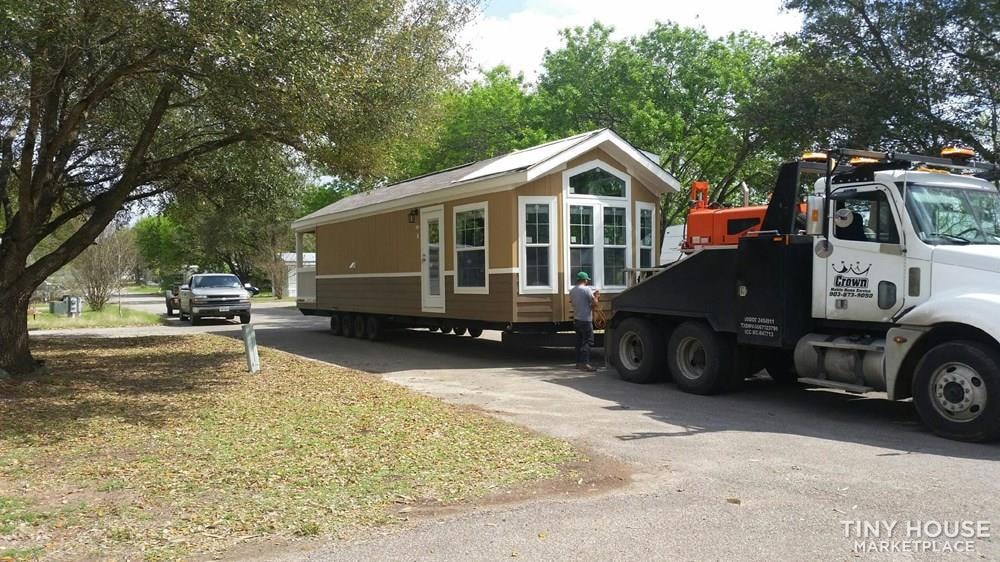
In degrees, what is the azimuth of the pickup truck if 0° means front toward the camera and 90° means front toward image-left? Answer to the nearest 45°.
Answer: approximately 0°

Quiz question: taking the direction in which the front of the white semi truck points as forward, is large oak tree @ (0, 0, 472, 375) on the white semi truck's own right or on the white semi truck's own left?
on the white semi truck's own right

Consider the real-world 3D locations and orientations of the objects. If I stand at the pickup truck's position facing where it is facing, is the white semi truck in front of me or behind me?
in front

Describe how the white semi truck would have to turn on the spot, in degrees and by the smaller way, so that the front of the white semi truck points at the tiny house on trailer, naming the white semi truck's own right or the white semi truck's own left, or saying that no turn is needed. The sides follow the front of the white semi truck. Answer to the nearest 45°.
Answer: approximately 180°

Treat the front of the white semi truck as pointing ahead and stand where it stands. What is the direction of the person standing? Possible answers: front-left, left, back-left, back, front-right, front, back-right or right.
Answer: back

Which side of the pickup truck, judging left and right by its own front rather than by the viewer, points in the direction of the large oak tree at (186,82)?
front

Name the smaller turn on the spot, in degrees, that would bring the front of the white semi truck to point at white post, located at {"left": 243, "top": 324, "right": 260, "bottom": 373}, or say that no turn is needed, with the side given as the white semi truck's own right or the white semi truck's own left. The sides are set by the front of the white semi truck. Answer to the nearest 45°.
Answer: approximately 135° to the white semi truck's own right

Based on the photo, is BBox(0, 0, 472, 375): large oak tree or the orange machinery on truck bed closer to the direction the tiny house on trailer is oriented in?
the orange machinery on truck bed

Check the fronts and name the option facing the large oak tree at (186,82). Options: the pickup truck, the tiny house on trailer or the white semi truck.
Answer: the pickup truck

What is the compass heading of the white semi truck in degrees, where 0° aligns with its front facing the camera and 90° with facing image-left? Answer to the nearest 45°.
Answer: approximately 315°

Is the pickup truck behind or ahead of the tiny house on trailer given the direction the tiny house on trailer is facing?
behind

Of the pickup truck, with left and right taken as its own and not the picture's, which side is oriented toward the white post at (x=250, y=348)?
front

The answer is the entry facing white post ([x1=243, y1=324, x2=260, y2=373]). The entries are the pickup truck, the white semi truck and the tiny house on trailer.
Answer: the pickup truck

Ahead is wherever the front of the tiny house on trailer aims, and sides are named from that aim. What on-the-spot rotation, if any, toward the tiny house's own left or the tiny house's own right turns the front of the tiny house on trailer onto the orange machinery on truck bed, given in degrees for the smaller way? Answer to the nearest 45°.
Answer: approximately 45° to the tiny house's own left

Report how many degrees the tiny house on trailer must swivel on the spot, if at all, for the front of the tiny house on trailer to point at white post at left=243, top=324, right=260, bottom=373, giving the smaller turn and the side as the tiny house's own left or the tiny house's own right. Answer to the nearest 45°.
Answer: approximately 90° to the tiny house's own right
